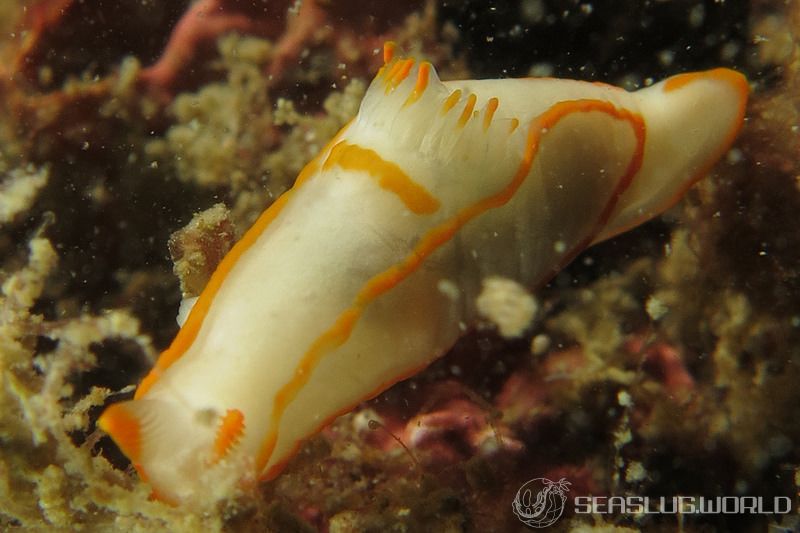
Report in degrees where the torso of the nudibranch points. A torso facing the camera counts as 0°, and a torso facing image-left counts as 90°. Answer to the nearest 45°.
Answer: approximately 45°
